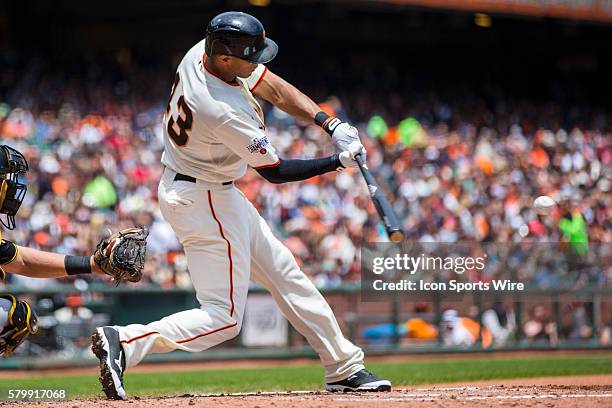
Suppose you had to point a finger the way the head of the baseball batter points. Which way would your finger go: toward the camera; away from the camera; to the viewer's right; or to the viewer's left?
to the viewer's right

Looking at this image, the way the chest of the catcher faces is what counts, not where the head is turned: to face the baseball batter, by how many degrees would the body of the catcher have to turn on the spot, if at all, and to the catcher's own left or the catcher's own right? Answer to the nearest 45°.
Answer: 0° — they already face them

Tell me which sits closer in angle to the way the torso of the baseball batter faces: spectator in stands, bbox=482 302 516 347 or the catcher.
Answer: the spectator in stands

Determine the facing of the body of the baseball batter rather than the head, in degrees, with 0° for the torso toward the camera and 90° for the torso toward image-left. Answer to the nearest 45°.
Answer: approximately 270°

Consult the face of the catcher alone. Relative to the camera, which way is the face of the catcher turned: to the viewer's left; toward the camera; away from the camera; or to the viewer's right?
to the viewer's right

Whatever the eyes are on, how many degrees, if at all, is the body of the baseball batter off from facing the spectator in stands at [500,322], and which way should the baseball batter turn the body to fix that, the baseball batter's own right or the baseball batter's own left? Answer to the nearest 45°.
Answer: approximately 45° to the baseball batter's own left

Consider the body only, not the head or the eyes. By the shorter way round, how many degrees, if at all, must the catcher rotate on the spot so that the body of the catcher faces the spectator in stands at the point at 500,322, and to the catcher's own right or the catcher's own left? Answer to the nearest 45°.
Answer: approximately 45° to the catcher's own left

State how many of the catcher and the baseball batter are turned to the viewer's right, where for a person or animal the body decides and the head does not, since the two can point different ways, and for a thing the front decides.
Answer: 2

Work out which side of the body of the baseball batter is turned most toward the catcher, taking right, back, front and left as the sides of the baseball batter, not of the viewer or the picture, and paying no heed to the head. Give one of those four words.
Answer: back

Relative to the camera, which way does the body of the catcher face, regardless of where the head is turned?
to the viewer's right
